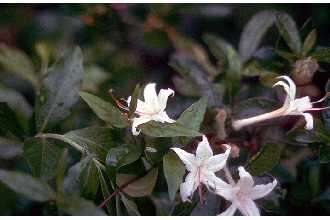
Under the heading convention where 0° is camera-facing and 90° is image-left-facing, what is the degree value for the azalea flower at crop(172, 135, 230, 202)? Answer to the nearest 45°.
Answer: approximately 0°

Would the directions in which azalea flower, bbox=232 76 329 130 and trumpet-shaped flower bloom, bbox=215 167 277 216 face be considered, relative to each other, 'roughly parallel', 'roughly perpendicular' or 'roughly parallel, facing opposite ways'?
roughly perpendicular

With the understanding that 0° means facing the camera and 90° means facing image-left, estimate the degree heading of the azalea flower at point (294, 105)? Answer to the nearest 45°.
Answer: approximately 270°

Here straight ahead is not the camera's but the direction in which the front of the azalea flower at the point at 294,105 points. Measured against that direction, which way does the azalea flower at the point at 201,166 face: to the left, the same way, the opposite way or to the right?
to the right
